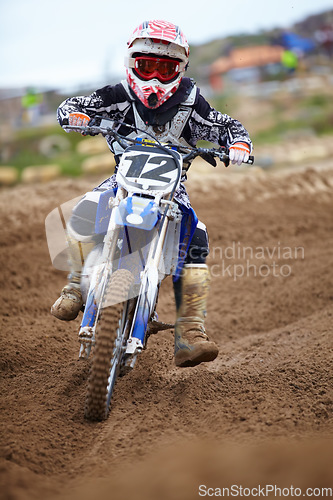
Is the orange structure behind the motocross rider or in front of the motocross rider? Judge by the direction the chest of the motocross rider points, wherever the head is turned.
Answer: behind

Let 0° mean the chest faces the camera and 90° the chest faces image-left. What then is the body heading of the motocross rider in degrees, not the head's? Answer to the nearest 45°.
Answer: approximately 0°

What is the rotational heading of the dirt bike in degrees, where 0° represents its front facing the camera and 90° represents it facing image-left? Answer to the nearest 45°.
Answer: approximately 0°
